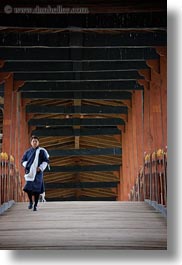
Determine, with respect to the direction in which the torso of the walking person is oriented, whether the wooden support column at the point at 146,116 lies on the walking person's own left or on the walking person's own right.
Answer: on the walking person's own left

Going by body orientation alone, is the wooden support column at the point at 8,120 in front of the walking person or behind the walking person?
behind

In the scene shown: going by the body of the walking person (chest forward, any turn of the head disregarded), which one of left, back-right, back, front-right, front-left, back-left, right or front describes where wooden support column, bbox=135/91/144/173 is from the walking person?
back-left

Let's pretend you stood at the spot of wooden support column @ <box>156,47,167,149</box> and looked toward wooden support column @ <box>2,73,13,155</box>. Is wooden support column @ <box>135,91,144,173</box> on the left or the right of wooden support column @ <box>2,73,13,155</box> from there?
right

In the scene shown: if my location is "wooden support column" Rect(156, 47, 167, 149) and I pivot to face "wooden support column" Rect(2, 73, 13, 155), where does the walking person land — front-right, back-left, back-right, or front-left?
front-left

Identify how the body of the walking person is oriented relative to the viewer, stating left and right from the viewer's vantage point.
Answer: facing the viewer

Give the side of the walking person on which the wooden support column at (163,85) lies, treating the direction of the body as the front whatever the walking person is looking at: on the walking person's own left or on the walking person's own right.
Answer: on the walking person's own left
